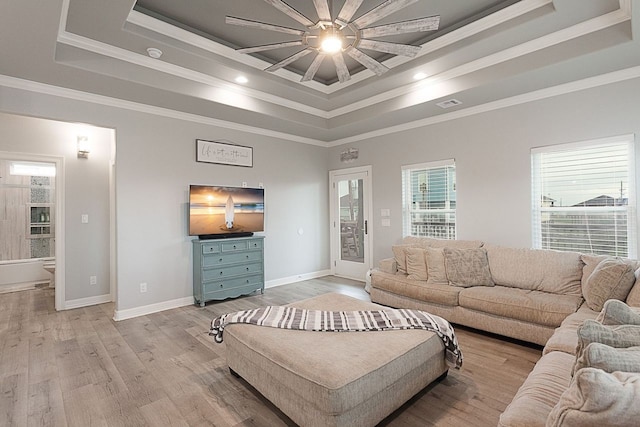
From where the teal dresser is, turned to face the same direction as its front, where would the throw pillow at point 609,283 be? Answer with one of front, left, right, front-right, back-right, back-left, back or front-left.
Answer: front

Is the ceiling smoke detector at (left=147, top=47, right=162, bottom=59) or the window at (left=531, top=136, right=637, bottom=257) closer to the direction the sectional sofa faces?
the ceiling smoke detector

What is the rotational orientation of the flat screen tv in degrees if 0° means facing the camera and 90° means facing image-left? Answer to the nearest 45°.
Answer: approximately 315°

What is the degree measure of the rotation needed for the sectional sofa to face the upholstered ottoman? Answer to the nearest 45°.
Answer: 0° — it already faces it

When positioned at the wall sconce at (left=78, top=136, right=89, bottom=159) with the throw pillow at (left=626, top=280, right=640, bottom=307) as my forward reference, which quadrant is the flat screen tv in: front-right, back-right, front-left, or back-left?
front-left

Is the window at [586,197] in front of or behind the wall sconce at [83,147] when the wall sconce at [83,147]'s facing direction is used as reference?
in front

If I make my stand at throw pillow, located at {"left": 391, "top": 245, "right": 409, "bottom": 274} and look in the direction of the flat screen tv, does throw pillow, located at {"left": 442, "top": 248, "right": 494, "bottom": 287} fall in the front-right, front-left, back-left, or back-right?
back-left

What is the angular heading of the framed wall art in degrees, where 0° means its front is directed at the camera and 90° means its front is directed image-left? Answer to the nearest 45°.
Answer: approximately 315°

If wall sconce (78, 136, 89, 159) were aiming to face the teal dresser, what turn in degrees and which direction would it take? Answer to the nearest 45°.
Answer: approximately 45° to its left

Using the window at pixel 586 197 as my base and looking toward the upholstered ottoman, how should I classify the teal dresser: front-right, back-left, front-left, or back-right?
front-right

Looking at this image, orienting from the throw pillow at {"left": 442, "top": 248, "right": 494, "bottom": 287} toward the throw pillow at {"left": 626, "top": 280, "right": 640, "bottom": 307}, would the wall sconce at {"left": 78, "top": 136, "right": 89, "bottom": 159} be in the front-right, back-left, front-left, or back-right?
back-right

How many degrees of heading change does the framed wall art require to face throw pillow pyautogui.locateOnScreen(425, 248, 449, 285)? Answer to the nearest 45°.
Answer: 0° — it already faces it

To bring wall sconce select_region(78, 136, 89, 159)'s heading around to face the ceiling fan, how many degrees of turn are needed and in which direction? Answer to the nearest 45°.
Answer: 0° — it already faces it

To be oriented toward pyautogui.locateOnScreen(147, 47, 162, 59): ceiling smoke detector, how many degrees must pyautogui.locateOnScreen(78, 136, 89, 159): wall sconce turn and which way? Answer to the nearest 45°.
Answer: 0° — it already faces it

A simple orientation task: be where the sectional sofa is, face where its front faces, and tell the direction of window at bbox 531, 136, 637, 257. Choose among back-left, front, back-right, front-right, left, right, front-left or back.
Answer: back
